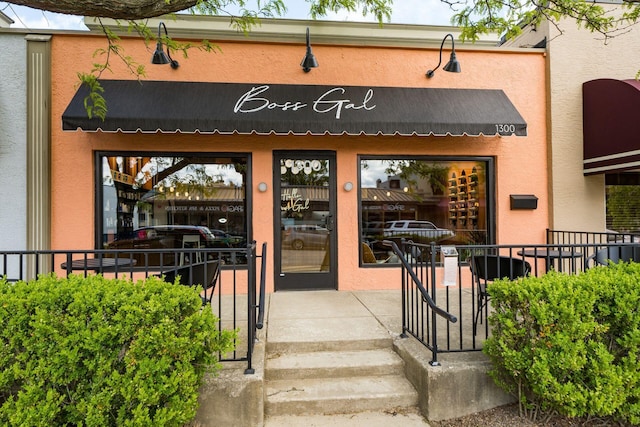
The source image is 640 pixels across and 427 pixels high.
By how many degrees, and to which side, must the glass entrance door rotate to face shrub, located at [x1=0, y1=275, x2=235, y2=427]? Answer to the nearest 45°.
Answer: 0° — it already faces it

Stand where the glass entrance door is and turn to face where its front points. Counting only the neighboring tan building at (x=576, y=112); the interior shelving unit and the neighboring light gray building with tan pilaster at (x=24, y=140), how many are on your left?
2

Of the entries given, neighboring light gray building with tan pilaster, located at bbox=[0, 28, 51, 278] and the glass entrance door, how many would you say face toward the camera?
2

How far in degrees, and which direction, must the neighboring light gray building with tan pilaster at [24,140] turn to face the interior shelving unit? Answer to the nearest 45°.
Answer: approximately 45° to its left

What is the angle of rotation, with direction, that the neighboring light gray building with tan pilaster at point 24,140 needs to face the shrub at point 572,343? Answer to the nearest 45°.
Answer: approximately 45° to its left

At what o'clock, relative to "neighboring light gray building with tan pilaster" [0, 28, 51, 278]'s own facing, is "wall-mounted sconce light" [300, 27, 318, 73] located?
The wall-mounted sconce light is roughly at 10 o'clock from the neighboring light gray building with tan pilaster.

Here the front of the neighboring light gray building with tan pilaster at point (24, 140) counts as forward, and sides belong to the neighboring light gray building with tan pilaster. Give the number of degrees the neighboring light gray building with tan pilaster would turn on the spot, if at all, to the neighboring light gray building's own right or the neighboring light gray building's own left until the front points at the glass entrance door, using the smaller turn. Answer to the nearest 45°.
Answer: approximately 45° to the neighboring light gray building's own left

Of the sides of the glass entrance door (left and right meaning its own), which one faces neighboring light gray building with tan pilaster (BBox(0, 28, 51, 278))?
right

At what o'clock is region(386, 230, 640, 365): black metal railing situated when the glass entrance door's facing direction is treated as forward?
The black metal railing is roughly at 11 o'clock from the glass entrance door.

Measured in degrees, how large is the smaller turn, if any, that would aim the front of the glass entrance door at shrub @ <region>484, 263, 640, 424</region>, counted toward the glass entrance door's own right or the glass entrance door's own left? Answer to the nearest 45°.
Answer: approximately 45° to the glass entrance door's own left

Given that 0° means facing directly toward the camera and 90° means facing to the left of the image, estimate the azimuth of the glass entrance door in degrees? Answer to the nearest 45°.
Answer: approximately 0°

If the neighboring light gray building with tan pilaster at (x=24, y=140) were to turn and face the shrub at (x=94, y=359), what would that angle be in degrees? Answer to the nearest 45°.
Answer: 0° — it already faces it

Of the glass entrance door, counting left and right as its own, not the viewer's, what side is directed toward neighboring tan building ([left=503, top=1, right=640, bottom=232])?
left
